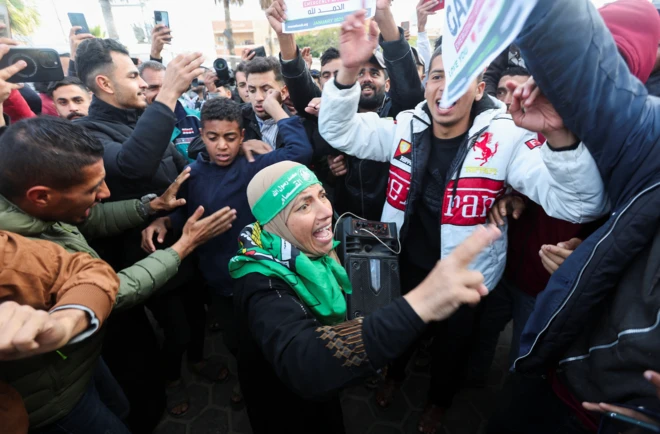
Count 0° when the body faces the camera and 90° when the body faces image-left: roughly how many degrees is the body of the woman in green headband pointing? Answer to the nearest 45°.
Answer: approximately 315°

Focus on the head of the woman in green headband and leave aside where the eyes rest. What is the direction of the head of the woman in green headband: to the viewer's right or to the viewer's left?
to the viewer's right

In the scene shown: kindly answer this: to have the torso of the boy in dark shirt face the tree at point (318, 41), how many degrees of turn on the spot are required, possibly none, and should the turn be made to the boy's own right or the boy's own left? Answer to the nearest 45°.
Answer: approximately 180°

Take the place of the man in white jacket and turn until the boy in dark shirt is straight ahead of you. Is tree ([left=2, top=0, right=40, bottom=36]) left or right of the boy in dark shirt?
right

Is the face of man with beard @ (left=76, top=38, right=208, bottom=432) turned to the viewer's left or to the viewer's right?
to the viewer's right

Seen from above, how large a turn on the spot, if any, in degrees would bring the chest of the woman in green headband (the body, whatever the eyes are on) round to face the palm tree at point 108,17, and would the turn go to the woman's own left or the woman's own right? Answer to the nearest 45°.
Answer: approximately 180°

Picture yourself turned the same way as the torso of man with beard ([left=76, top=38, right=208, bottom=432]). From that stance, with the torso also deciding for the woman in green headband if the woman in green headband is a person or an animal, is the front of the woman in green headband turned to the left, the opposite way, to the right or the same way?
to the right

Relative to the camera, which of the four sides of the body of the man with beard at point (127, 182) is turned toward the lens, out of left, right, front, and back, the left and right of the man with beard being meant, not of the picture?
right

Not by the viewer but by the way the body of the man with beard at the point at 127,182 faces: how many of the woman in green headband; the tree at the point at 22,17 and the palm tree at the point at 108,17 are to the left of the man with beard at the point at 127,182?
2

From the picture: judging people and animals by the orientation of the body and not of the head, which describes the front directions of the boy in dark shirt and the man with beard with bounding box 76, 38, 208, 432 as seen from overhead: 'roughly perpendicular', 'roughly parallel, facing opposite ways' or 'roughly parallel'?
roughly perpendicular

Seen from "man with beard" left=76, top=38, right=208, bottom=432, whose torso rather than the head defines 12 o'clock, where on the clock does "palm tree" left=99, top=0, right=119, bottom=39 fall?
The palm tree is roughly at 9 o'clock from the man with beard.
